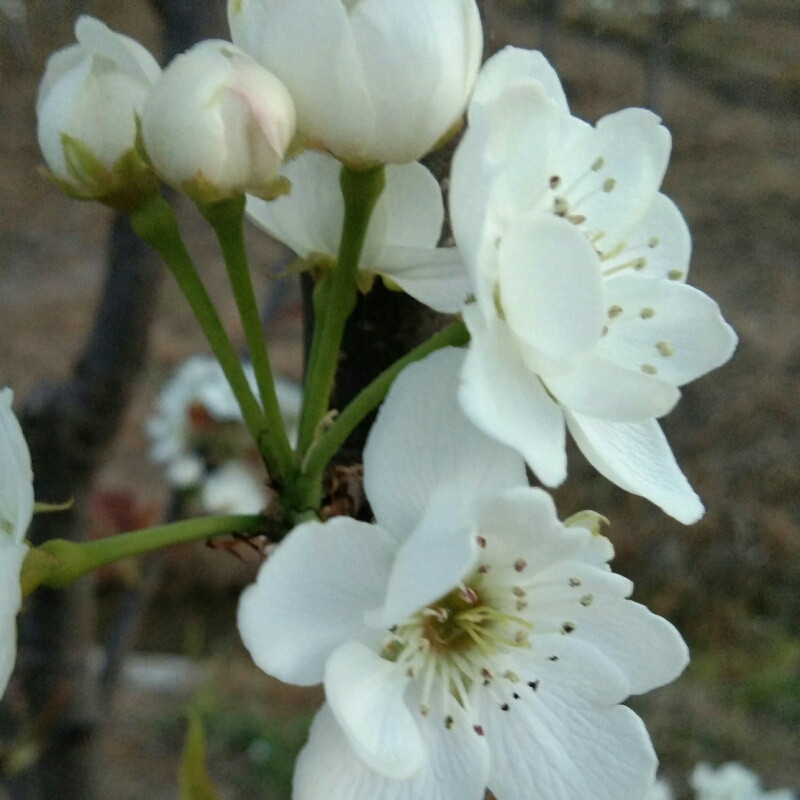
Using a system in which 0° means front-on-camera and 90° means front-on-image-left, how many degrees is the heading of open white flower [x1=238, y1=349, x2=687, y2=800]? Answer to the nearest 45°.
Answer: approximately 0°

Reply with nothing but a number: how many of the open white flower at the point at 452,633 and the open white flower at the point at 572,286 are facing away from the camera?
0

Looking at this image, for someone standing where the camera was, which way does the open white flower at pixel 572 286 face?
facing the viewer and to the right of the viewer
